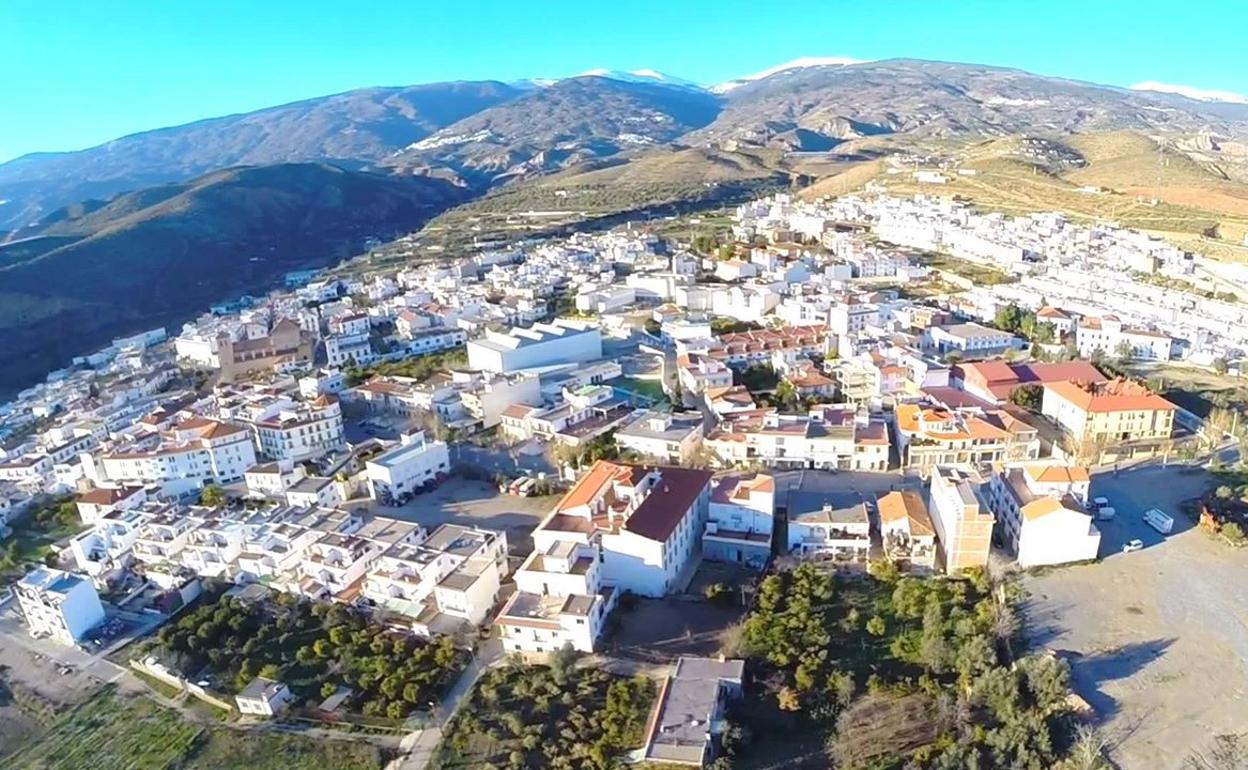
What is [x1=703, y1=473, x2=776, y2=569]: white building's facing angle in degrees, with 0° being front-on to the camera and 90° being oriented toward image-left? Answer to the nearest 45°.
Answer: approximately 0°

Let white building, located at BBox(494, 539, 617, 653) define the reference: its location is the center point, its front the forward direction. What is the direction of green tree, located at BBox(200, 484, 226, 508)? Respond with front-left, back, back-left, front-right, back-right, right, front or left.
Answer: back-right

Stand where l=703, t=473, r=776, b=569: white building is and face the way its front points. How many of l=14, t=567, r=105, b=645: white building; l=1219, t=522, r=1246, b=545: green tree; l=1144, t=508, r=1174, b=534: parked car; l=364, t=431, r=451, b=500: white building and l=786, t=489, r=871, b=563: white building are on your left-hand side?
3

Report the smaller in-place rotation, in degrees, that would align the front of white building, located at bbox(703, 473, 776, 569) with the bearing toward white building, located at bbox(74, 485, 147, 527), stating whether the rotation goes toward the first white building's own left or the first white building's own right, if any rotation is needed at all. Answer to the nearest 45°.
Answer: approximately 90° to the first white building's own right

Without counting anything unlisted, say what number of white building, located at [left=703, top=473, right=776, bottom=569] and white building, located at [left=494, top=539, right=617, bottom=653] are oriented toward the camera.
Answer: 2

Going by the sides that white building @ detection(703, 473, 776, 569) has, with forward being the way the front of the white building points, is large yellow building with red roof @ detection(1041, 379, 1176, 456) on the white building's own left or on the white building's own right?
on the white building's own left

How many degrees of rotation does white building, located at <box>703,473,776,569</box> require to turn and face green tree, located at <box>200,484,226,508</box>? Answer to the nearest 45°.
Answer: approximately 90° to its right

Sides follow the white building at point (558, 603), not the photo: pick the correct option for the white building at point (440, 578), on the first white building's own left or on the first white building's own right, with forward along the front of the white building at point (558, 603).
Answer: on the first white building's own right

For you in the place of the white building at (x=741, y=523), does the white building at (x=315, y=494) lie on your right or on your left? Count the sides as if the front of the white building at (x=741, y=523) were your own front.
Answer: on your right

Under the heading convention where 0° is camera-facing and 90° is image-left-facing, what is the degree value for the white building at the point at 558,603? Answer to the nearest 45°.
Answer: approximately 0°

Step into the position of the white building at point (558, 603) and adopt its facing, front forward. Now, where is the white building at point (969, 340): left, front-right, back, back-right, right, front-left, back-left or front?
back-left

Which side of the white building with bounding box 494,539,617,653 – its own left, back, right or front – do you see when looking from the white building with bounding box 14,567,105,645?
right

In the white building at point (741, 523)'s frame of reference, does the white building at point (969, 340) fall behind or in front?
behind

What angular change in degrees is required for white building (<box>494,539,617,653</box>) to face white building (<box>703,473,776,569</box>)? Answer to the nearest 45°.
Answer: approximately 135° to its left

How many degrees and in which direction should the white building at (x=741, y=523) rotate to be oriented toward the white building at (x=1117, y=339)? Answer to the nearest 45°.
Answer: approximately 135° to its left
